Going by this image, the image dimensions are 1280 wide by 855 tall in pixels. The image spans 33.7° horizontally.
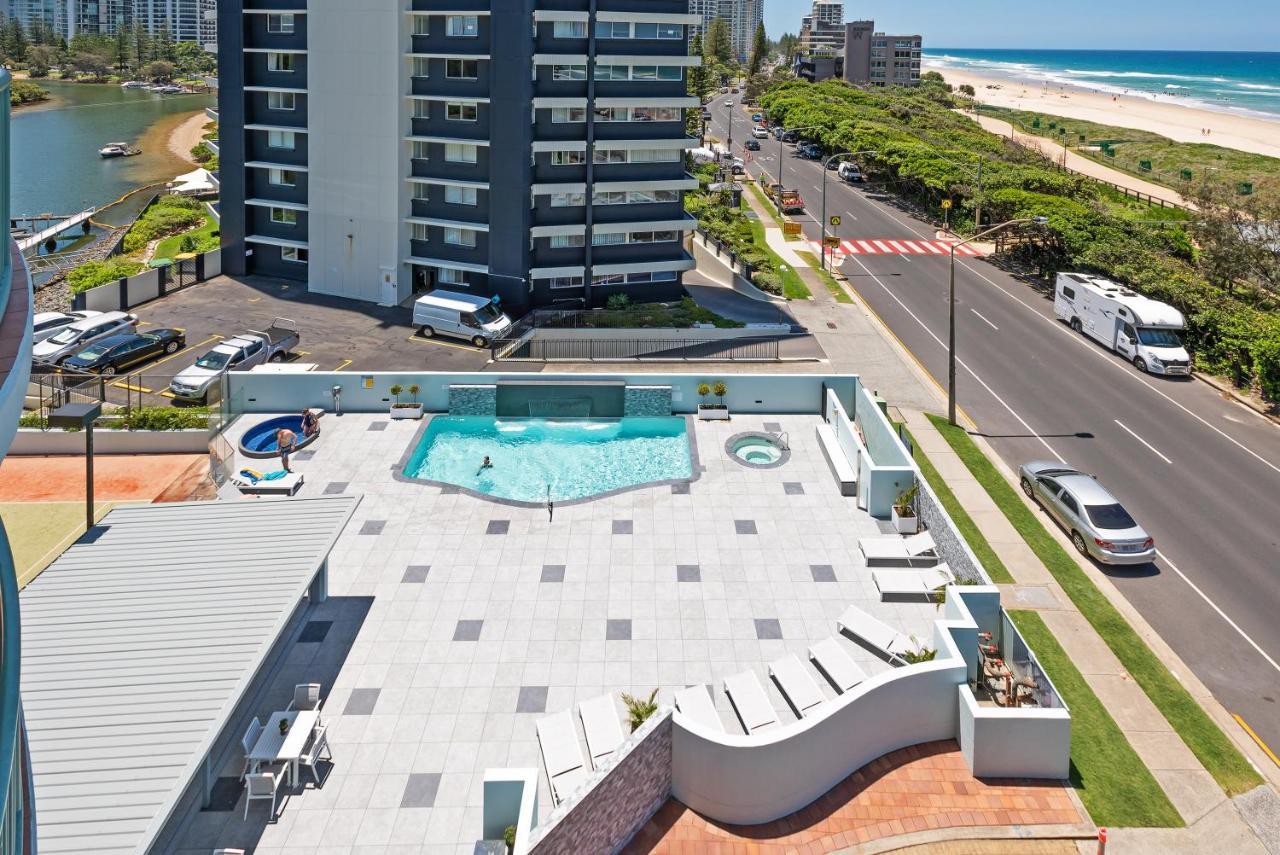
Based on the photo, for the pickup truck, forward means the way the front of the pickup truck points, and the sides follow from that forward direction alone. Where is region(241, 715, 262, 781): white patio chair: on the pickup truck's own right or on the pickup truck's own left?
on the pickup truck's own left

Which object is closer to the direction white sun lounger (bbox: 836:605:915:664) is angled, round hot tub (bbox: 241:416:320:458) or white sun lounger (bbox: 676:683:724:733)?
the round hot tub

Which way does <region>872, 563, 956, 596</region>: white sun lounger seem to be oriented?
to the viewer's left

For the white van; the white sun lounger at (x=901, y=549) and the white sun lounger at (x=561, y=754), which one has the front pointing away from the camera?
the white sun lounger at (x=561, y=754)

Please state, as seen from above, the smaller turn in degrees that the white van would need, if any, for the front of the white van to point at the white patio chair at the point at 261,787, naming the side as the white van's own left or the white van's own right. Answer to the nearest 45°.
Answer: approximately 45° to the white van's own right

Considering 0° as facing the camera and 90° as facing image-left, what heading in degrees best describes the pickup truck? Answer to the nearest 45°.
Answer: approximately 45°

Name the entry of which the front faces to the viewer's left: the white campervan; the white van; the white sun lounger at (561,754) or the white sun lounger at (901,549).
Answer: the white sun lounger at (901,549)

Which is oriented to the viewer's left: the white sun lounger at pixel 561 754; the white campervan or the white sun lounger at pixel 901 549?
the white sun lounger at pixel 901 549

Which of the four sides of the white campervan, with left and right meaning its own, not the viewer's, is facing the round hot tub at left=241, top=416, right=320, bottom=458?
right

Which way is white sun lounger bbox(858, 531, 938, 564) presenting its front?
to the viewer's left

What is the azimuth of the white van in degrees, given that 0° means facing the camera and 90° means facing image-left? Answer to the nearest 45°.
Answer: approximately 315°
